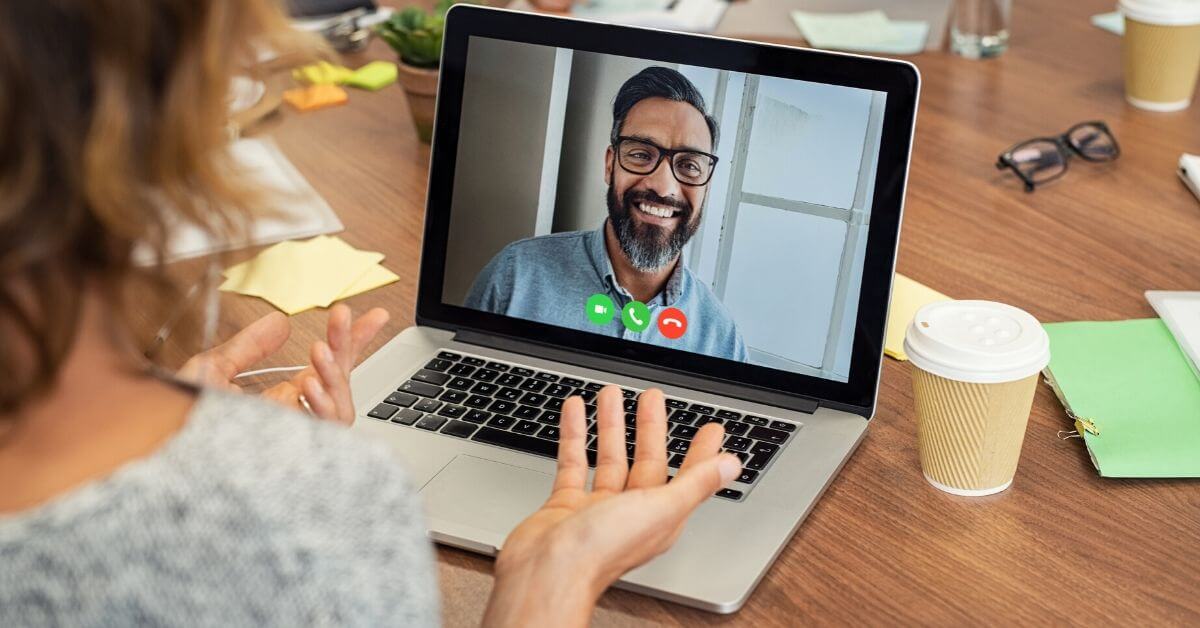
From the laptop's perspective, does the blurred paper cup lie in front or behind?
behind

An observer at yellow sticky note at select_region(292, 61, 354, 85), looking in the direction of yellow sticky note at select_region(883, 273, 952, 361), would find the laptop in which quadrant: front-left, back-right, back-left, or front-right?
front-right

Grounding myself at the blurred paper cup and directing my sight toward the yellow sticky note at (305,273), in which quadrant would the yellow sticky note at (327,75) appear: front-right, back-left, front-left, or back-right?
front-right

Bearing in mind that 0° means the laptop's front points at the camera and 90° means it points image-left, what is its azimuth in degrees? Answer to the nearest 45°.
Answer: approximately 45°
